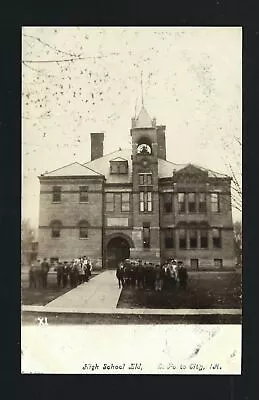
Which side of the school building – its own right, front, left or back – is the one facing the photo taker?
front
